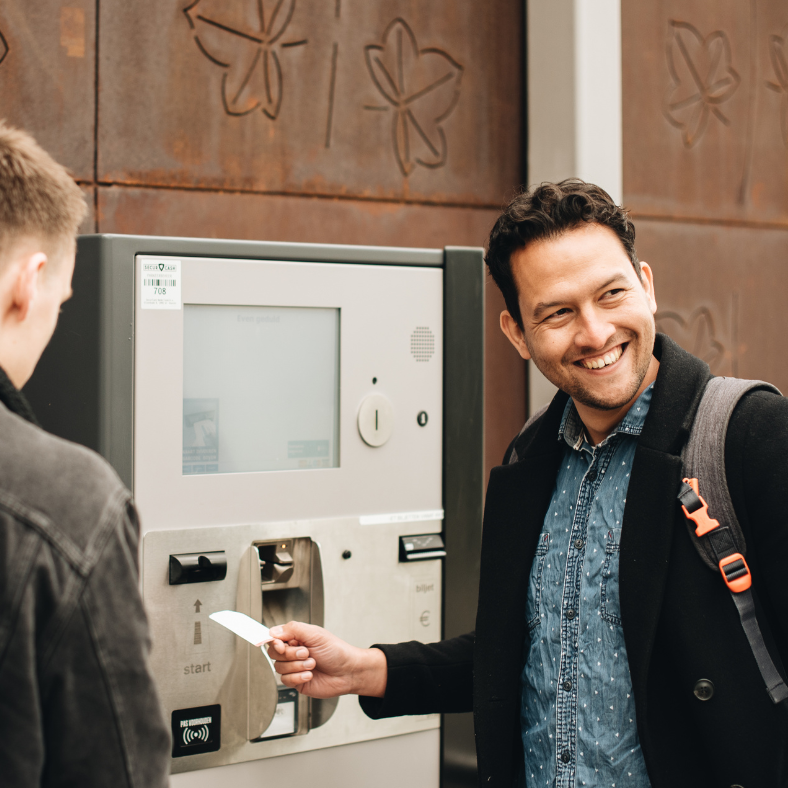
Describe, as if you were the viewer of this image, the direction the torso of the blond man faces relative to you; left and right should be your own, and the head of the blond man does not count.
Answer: facing away from the viewer and to the right of the viewer

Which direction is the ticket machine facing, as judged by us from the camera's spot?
facing the viewer and to the right of the viewer

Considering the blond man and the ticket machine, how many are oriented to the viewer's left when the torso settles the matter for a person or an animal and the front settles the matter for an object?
0

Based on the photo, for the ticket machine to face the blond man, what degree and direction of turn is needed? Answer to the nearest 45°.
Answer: approximately 45° to its right

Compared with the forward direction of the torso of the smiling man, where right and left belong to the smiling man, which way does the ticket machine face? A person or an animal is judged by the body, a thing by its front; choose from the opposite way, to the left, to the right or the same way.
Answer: to the left

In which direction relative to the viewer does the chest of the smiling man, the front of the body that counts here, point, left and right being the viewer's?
facing the viewer and to the left of the viewer

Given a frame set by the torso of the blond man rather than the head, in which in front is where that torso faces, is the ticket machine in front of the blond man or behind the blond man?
in front

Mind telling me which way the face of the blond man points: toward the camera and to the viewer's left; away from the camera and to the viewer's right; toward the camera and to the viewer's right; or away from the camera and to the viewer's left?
away from the camera and to the viewer's right

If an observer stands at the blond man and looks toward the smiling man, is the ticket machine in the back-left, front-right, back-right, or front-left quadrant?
front-left
